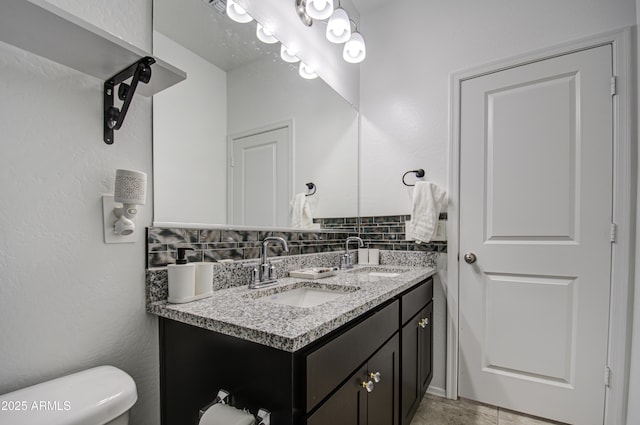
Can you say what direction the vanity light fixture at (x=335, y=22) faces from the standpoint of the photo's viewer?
facing the viewer and to the right of the viewer

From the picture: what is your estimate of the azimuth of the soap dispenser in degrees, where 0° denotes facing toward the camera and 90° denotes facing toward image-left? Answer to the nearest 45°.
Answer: approximately 270°

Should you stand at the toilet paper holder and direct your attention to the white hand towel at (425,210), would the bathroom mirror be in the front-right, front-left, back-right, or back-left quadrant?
front-left

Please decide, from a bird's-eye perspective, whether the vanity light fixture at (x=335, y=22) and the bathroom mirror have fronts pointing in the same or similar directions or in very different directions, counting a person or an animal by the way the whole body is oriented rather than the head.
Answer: same or similar directions

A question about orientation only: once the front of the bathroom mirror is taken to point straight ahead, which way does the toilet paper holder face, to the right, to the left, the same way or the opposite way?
to the right
